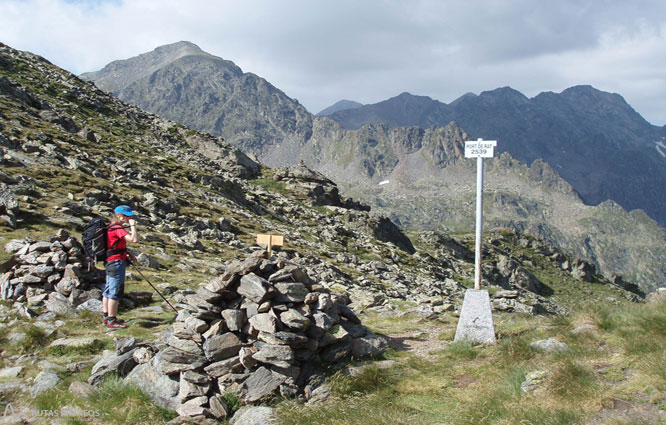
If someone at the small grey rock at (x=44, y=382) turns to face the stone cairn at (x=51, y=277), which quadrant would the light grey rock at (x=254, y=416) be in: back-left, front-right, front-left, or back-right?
back-right

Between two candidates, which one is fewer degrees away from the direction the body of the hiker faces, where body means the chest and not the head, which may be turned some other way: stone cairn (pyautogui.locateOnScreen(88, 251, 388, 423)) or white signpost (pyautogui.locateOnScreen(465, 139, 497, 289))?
the white signpost

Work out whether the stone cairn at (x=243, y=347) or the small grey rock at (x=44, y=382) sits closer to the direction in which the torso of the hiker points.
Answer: the stone cairn

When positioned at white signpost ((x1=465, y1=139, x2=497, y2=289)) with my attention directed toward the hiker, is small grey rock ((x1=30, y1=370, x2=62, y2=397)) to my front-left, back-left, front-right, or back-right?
front-left

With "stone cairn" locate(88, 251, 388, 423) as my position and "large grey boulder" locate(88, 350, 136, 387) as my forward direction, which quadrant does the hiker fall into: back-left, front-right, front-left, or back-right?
front-right

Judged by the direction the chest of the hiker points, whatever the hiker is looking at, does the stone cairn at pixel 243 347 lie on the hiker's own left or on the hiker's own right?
on the hiker's own right

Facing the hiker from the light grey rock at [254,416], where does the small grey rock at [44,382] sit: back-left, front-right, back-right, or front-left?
front-left

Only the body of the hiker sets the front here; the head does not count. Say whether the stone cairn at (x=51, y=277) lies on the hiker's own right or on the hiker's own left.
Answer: on the hiker's own left

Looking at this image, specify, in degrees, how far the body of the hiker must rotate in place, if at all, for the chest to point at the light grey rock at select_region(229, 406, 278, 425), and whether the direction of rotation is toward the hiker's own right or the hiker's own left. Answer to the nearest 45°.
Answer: approximately 90° to the hiker's own right

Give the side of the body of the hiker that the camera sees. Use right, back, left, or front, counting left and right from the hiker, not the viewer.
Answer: right

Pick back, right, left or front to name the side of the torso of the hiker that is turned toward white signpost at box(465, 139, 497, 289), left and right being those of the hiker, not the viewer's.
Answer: front

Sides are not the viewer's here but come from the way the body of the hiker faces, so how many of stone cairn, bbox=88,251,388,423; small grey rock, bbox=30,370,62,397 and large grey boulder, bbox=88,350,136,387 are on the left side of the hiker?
0

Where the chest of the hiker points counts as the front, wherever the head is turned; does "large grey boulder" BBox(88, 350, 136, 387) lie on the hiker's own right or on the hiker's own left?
on the hiker's own right

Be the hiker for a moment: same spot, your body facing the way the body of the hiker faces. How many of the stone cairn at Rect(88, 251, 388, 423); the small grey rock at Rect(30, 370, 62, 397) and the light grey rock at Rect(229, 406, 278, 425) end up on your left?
0

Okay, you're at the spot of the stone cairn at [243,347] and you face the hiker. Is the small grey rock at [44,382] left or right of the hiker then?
left
